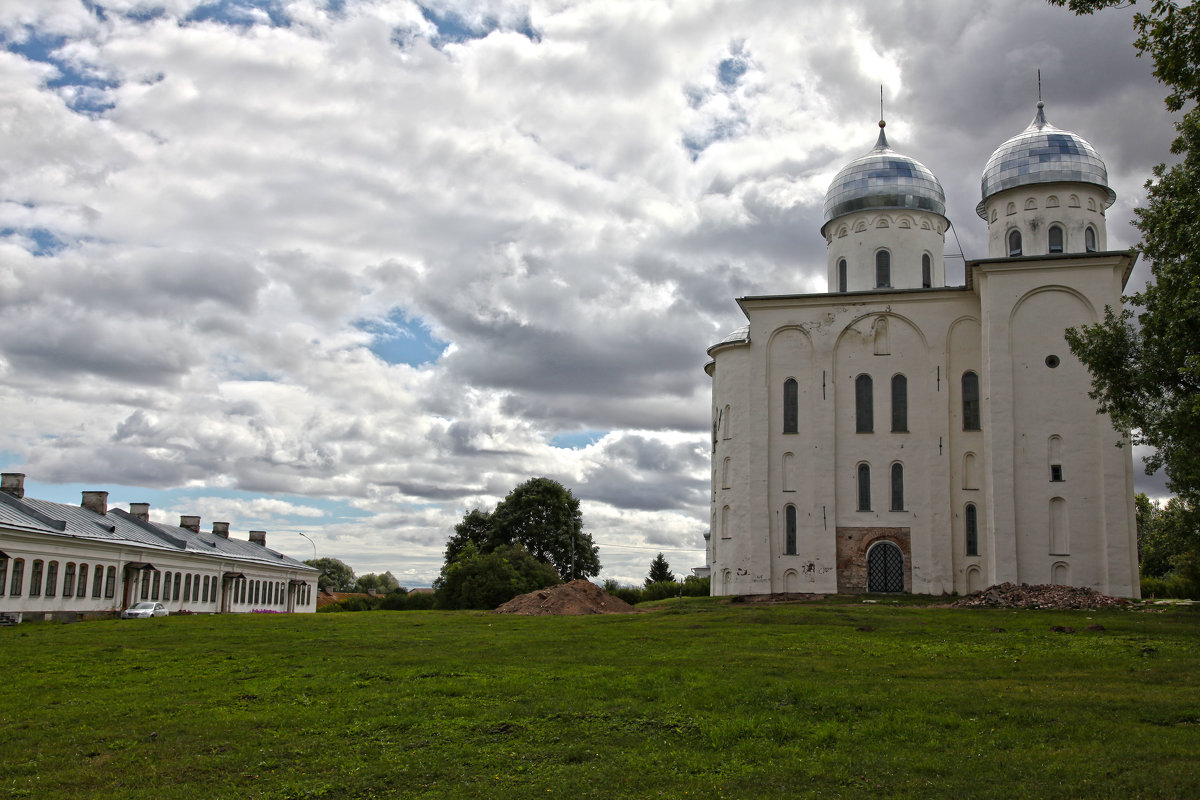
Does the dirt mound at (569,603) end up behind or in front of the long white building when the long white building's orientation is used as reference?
in front

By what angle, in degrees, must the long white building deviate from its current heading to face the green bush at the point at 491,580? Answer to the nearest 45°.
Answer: approximately 45° to its left

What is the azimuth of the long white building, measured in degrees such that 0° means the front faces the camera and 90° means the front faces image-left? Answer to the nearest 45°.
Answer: approximately 315°

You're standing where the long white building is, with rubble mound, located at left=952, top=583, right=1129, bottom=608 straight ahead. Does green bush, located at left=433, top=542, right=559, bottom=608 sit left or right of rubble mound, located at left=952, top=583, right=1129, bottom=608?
left

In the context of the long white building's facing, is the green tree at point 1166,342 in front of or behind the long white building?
in front
